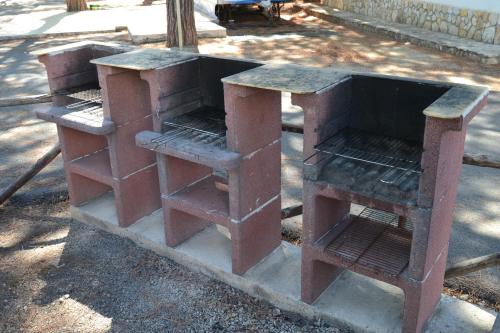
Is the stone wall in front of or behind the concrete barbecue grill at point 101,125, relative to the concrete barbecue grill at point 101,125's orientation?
behind

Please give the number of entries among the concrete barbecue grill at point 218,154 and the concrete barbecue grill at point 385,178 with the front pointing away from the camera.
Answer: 0

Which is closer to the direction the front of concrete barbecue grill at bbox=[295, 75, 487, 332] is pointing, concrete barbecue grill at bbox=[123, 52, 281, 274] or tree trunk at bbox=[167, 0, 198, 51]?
the concrete barbecue grill

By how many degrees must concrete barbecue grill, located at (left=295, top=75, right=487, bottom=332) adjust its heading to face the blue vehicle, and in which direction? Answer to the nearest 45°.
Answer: approximately 135° to its right

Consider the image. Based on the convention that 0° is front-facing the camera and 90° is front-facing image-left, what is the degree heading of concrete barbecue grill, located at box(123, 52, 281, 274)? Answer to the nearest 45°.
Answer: approximately 45°

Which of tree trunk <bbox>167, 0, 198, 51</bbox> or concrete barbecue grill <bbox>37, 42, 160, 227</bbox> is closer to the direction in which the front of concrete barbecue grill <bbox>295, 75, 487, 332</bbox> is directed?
the concrete barbecue grill

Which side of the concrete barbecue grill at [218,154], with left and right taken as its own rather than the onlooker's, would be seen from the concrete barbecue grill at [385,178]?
left

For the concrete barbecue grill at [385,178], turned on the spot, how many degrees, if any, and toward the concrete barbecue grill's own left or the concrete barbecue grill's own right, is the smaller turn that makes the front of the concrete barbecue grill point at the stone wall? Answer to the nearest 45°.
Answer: approximately 135° to the concrete barbecue grill's own right

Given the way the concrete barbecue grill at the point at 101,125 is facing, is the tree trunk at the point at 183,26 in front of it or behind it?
behind

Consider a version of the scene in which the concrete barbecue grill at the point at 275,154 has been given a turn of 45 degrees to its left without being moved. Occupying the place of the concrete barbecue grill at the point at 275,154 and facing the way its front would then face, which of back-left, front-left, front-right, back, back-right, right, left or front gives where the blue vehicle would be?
back

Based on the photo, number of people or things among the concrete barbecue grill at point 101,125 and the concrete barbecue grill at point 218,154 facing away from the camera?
0

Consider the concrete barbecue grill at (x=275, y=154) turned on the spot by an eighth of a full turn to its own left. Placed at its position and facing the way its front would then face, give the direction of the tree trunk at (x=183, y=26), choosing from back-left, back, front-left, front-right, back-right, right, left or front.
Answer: back

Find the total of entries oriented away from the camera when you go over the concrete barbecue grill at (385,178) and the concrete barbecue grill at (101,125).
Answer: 0

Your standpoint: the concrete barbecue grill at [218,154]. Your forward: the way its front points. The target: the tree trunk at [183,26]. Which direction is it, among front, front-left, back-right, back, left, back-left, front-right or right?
back-right

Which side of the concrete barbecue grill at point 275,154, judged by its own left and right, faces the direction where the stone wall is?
back

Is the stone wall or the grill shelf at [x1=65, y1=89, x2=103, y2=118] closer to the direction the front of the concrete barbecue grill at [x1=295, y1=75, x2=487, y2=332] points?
the grill shelf
